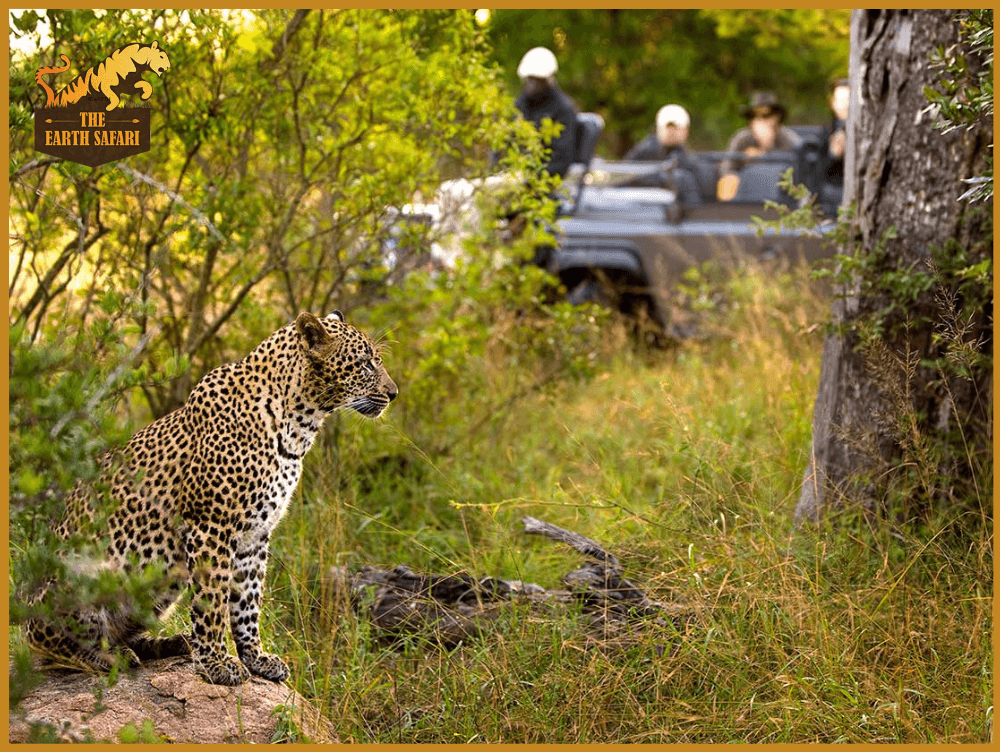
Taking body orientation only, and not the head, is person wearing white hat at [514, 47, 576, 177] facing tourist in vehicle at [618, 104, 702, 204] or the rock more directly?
the rock

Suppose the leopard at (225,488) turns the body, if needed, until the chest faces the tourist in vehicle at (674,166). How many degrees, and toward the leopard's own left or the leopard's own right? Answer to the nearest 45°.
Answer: approximately 45° to the leopard's own left

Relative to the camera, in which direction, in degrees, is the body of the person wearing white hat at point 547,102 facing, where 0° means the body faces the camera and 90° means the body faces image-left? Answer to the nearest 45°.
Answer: approximately 45°

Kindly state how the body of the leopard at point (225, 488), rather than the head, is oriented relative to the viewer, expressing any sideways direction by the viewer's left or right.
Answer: facing to the right of the viewer

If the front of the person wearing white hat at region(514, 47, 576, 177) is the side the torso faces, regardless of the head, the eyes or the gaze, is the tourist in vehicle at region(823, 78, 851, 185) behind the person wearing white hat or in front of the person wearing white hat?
behind

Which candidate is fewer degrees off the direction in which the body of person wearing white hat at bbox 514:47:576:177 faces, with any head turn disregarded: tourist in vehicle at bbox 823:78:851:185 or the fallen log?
the fallen log

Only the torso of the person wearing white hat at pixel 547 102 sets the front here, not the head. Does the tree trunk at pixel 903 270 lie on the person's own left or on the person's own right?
on the person's own left

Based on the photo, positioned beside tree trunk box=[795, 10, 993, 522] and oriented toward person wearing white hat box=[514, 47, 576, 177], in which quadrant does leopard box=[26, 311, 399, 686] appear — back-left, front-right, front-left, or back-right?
back-left

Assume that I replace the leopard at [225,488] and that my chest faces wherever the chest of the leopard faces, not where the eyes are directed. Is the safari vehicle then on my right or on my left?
on my left

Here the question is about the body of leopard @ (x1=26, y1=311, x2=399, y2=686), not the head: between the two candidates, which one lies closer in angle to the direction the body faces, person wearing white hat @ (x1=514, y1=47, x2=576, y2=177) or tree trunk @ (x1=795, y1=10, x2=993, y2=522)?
the tree trunk
